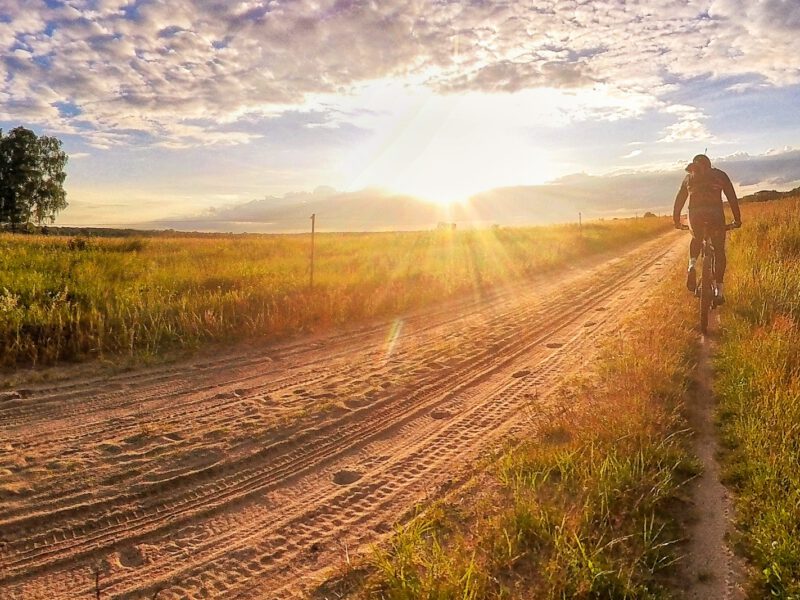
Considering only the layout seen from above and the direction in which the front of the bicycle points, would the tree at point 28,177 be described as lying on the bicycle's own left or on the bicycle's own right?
on the bicycle's own left

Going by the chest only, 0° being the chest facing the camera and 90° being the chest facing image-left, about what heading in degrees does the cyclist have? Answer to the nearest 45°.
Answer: approximately 180°

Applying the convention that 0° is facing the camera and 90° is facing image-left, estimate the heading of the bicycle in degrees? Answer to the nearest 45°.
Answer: approximately 180°
